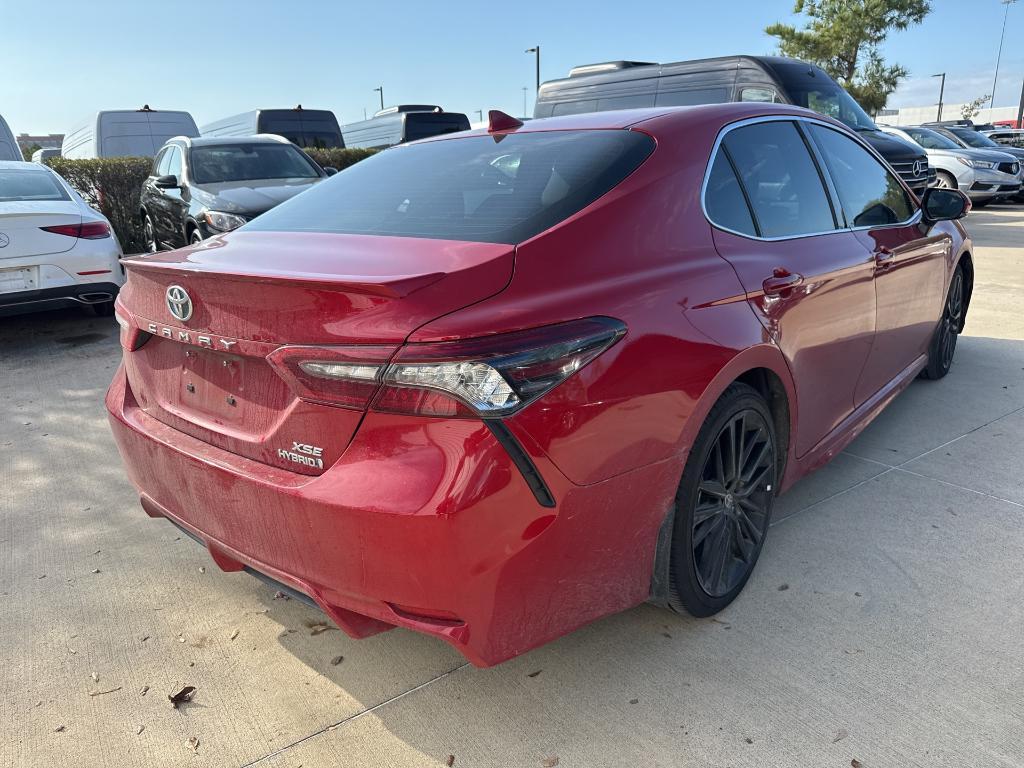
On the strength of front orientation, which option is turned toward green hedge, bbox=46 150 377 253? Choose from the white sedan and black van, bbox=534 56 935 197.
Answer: the white sedan

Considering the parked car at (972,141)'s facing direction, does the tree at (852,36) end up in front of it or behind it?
behind

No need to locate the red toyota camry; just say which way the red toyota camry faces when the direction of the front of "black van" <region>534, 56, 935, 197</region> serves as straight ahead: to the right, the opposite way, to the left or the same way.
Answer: to the left

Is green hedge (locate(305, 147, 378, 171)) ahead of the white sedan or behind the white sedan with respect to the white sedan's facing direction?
ahead

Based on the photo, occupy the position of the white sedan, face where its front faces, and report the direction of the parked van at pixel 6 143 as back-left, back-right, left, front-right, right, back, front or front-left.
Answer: front

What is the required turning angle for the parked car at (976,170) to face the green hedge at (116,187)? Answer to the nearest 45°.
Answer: approximately 90° to its right

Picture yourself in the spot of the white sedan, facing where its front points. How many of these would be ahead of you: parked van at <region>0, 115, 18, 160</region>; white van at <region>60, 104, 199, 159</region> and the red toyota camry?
2

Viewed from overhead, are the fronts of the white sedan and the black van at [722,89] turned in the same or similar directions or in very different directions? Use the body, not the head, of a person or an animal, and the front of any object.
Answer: very different directions

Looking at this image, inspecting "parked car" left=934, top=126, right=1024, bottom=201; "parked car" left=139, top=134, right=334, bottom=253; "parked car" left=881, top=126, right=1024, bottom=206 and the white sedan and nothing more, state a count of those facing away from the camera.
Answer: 1

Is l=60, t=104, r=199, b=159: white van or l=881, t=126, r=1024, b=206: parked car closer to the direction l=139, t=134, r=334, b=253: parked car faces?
the parked car

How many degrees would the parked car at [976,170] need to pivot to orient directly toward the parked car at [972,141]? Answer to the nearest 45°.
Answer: approximately 135° to its left

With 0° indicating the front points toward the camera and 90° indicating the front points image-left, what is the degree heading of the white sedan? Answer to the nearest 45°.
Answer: approximately 180°

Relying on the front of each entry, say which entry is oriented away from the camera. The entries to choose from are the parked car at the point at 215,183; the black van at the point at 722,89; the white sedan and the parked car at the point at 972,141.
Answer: the white sedan

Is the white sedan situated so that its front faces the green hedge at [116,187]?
yes

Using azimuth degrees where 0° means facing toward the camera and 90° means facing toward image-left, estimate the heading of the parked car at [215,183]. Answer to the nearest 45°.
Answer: approximately 315°

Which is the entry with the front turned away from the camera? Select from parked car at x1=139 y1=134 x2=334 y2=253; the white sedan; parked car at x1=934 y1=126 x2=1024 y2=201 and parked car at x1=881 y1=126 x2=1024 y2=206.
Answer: the white sedan
